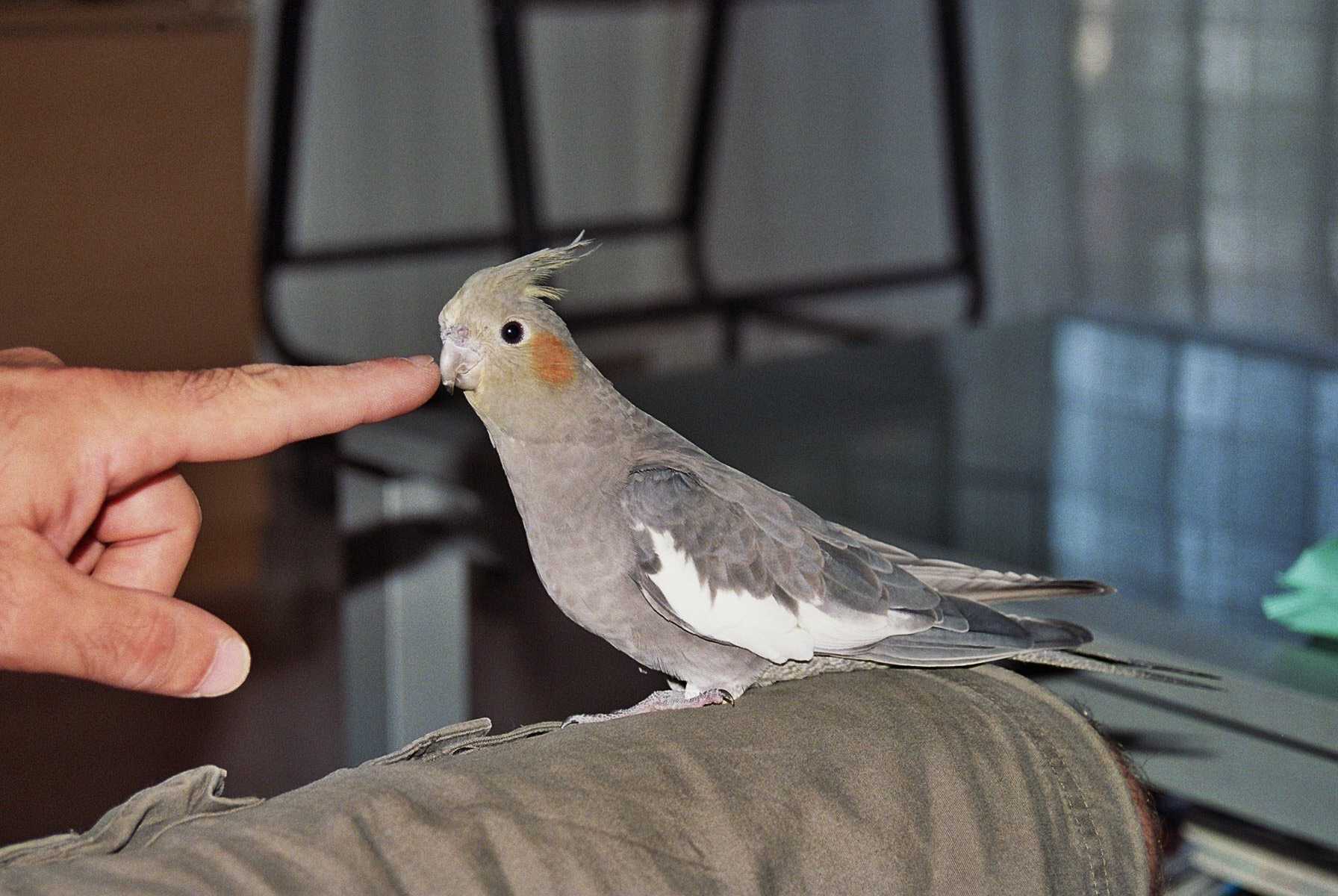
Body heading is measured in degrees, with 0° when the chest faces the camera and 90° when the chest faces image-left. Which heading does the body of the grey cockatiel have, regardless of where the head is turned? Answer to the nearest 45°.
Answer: approximately 90°

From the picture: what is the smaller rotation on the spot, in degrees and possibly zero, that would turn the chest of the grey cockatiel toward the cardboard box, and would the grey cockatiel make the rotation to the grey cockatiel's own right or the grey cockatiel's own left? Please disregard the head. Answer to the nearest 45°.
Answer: approximately 45° to the grey cockatiel's own right

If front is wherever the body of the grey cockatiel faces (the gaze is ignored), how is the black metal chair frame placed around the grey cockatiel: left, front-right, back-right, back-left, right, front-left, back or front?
right
